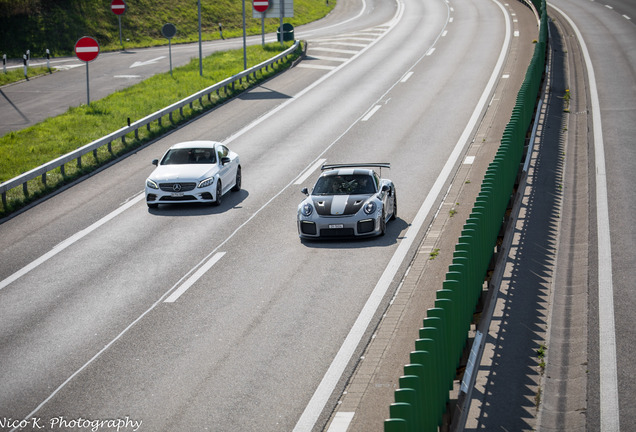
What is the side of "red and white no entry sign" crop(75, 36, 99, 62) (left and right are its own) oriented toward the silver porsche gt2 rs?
front

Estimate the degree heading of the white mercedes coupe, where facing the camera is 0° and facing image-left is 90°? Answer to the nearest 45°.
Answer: approximately 45°

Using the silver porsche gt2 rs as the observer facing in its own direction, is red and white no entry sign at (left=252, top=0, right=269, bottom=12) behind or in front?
behind

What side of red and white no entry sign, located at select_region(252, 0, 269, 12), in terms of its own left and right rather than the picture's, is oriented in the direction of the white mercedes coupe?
front

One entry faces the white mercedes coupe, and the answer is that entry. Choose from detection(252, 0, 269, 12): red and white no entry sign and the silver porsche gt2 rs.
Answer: the red and white no entry sign

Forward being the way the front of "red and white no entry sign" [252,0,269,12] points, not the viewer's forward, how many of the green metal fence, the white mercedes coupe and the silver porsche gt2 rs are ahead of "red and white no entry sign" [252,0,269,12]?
3

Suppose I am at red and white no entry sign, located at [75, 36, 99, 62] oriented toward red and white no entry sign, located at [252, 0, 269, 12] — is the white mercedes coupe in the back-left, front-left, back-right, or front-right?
back-right

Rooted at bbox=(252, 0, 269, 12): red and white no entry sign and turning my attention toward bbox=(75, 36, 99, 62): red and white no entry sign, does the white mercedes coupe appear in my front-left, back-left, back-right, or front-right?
front-left

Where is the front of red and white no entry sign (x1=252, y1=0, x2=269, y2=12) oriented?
toward the camera

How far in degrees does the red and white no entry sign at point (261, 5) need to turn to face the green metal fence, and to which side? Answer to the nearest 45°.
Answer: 0° — it already faces it

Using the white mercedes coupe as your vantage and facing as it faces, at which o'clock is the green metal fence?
The green metal fence is roughly at 10 o'clock from the white mercedes coupe.

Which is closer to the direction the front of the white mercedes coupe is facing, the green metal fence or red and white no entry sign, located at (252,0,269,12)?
the green metal fence

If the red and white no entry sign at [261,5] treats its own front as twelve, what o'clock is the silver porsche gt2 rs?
The silver porsche gt2 rs is roughly at 12 o'clock from the red and white no entry sign.

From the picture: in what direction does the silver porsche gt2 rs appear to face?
toward the camera

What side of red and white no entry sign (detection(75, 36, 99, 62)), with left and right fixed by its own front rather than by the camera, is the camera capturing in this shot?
front

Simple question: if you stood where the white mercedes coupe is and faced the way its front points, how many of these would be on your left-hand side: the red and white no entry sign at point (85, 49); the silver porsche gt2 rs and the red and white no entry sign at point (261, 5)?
1

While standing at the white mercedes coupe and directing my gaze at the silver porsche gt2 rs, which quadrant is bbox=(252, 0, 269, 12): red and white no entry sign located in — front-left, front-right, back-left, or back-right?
back-left
